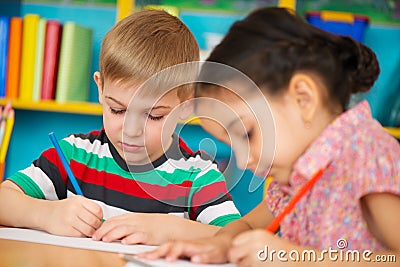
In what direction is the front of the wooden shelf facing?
toward the camera

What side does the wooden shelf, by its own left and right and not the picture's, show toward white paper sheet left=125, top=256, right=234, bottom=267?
front

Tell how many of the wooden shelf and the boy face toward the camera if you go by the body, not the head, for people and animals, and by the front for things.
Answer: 2

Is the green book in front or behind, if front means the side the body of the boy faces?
behind

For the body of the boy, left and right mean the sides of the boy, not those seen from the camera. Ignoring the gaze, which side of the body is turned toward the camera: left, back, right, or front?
front

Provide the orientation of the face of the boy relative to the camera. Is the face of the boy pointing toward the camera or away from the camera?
toward the camera

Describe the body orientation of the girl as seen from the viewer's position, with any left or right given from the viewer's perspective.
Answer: facing the viewer and to the left of the viewer
